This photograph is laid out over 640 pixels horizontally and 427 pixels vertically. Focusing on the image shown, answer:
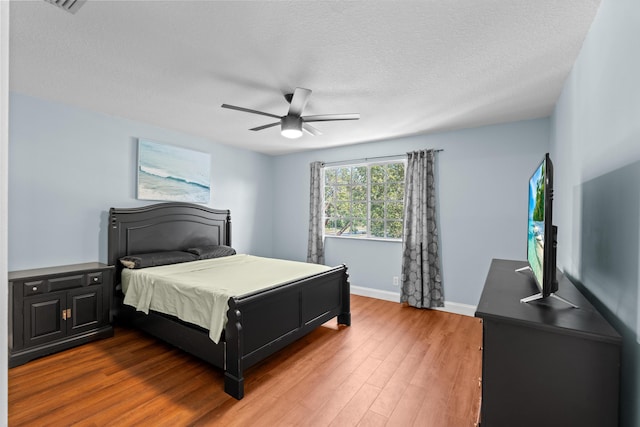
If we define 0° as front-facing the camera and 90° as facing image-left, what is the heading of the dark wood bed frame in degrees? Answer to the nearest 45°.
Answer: approximately 315°

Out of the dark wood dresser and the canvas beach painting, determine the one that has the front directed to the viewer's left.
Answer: the dark wood dresser

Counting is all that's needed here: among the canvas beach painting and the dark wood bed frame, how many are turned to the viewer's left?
0

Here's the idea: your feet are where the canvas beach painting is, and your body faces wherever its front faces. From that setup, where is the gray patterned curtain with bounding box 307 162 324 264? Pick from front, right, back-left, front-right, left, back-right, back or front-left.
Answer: front-left

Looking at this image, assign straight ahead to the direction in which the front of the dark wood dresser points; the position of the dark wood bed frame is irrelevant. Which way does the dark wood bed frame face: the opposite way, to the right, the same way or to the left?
the opposite way

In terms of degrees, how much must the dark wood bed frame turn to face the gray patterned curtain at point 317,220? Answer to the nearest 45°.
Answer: approximately 90° to its left

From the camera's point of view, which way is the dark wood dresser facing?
to the viewer's left

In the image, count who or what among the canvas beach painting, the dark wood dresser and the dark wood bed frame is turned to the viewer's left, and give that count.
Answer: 1

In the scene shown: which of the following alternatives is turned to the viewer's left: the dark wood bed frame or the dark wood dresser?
the dark wood dresser

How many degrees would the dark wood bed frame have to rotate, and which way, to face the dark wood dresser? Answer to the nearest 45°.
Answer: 0° — it already faces it

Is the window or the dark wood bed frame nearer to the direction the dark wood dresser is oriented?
the dark wood bed frame

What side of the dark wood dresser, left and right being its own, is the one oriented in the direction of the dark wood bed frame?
front

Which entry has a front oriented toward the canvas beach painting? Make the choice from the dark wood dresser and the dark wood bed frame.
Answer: the dark wood dresser
